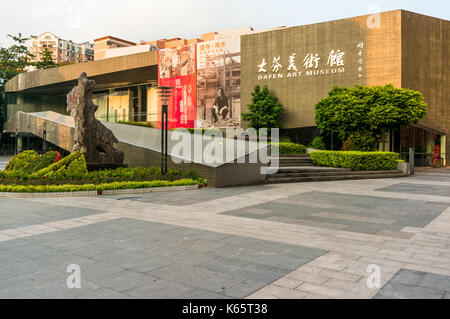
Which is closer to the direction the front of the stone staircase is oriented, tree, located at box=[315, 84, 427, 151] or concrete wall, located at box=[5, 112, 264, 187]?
the concrete wall

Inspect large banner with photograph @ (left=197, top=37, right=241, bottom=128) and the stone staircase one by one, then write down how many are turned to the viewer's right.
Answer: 0

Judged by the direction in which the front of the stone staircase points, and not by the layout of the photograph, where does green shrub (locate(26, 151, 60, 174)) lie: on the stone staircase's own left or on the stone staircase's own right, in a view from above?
on the stone staircase's own right

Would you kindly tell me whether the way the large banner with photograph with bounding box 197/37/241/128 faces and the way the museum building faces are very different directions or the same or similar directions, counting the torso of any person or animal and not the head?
same or similar directions

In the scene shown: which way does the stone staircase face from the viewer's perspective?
toward the camera

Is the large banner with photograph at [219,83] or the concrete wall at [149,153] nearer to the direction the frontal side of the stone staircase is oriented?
the concrete wall

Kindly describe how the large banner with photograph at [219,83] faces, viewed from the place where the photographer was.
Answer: facing the viewer and to the left of the viewer
